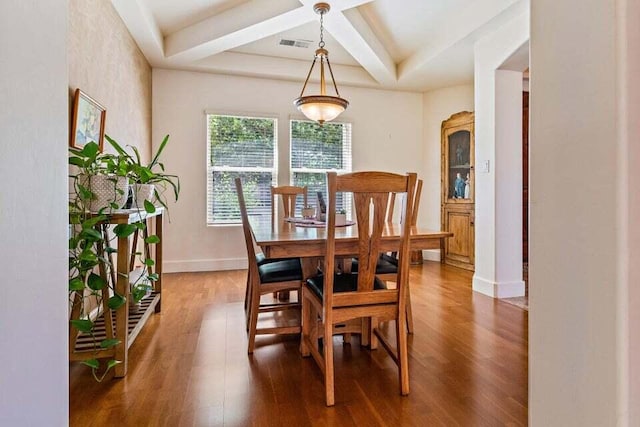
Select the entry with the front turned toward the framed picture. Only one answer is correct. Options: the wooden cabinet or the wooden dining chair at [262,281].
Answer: the wooden cabinet

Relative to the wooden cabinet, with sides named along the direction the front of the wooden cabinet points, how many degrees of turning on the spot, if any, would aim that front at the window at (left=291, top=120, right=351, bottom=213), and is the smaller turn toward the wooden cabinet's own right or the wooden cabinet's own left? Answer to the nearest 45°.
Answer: approximately 45° to the wooden cabinet's own right

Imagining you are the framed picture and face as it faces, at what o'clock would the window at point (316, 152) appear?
The window is roughly at 10 o'clock from the framed picture.

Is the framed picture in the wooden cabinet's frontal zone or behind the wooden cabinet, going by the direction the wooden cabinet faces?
frontal zone

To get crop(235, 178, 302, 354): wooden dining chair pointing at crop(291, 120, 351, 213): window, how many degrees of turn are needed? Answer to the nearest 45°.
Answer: approximately 90° to its left

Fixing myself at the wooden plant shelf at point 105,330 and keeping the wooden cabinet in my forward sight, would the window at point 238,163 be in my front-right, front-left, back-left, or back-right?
front-left

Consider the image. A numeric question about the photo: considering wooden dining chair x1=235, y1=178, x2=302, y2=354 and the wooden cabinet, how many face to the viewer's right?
1

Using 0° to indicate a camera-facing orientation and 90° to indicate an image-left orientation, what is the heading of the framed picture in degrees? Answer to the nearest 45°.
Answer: approximately 315°

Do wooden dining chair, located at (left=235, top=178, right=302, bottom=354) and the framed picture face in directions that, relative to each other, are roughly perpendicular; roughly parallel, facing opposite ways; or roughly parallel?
roughly parallel

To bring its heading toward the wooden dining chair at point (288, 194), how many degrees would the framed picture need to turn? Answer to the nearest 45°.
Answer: approximately 45° to its left

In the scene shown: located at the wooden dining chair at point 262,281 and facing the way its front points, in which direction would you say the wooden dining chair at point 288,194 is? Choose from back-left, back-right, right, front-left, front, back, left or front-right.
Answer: left

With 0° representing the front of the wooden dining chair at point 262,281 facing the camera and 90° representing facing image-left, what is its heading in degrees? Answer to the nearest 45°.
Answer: approximately 270°

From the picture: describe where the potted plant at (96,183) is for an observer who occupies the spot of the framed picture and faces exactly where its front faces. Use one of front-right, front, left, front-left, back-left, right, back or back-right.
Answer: front-right

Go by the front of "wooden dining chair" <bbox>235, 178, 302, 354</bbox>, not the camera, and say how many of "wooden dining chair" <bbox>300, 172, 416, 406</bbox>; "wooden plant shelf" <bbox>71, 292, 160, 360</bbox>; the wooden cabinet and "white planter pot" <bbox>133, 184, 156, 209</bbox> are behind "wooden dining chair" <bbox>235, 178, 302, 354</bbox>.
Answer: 2
